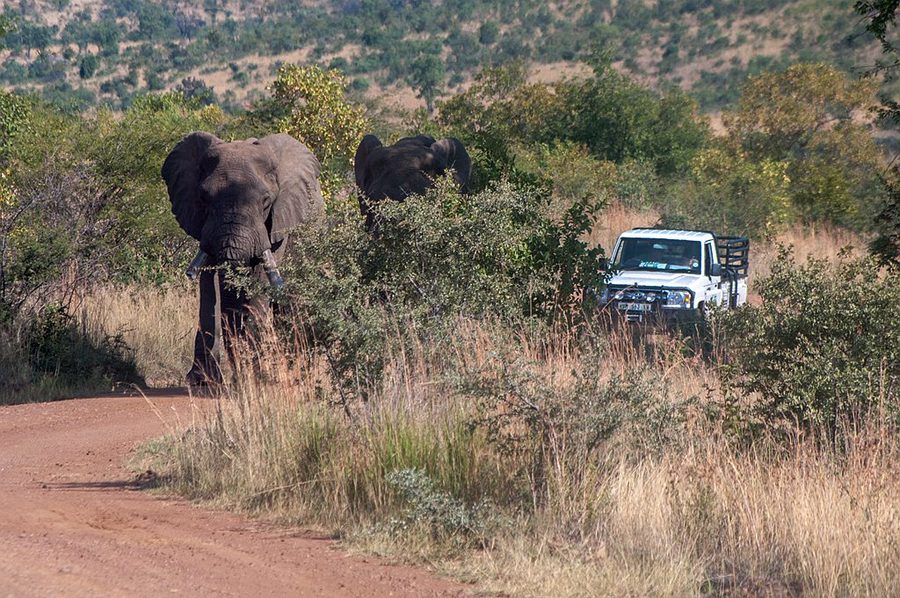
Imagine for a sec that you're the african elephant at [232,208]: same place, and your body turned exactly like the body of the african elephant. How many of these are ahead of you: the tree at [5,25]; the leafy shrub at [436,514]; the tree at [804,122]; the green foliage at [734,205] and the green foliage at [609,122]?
1

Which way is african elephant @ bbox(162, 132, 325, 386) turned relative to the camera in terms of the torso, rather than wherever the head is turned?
toward the camera

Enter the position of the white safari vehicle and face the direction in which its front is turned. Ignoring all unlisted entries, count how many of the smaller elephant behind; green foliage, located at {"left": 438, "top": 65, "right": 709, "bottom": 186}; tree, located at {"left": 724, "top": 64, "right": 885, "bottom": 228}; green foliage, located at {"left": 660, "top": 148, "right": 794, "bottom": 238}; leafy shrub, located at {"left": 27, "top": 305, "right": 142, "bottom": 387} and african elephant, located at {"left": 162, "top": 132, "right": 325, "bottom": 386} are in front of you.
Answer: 3

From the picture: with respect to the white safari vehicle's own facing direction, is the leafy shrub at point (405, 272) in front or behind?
in front

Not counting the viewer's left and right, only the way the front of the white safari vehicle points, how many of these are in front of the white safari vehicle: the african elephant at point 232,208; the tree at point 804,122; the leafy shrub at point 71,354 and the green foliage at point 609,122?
2

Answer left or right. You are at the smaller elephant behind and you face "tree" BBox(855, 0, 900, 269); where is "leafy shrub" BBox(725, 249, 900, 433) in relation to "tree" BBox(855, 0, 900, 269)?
right

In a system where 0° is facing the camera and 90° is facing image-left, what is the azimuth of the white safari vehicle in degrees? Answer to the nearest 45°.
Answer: approximately 45°

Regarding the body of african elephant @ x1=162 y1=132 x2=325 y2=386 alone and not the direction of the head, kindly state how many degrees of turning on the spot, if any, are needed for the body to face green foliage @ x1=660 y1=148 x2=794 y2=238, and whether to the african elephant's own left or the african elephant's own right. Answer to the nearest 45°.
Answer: approximately 135° to the african elephant's own left

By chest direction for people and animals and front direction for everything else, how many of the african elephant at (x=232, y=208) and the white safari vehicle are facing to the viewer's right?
0

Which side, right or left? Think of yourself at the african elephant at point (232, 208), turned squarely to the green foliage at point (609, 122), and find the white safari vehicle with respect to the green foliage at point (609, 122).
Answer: right

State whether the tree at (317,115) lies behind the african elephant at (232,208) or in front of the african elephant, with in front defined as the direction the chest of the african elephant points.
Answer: behind

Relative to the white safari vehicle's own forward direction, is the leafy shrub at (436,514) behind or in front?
in front

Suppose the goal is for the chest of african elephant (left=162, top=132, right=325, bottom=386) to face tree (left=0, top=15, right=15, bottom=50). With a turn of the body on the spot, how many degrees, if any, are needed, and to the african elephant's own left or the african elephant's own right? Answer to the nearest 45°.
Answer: approximately 135° to the african elephant's own right

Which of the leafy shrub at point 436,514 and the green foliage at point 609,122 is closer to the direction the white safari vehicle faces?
the leafy shrub

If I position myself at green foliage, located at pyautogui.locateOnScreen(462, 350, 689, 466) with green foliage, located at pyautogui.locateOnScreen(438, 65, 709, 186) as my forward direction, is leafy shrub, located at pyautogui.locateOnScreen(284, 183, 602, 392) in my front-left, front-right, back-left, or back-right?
front-left
